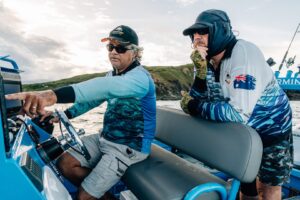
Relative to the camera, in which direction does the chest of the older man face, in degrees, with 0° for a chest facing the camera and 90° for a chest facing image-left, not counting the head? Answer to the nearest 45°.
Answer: approximately 45°

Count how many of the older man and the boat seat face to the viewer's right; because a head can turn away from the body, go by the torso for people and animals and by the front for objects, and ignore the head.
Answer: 0

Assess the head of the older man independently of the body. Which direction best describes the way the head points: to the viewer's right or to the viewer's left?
to the viewer's left
